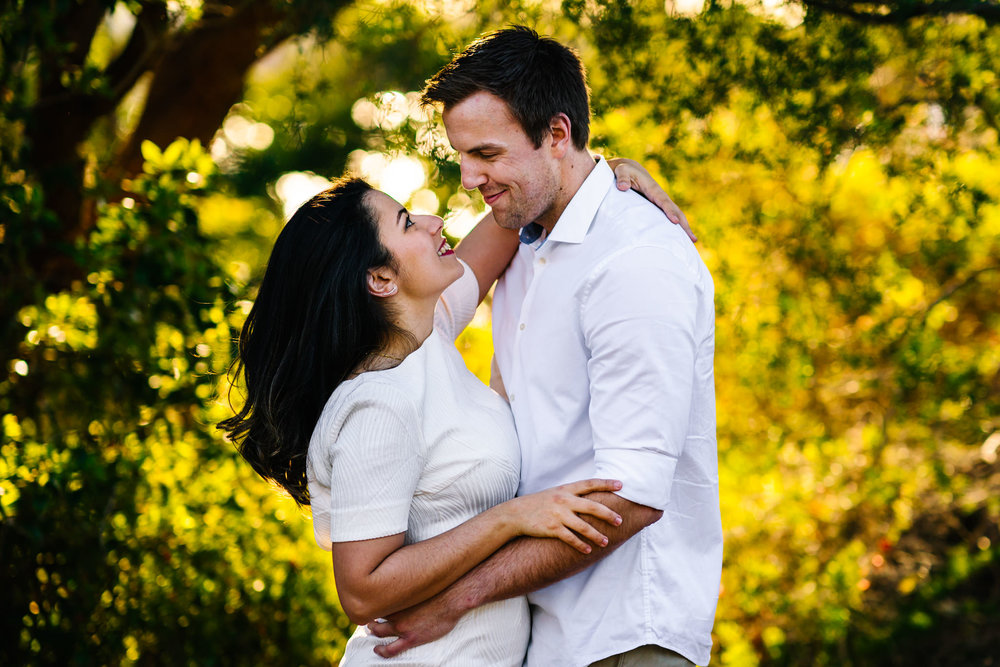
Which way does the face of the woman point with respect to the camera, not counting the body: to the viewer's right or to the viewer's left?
to the viewer's right

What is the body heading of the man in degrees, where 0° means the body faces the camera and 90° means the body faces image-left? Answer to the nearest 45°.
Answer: approximately 90°
